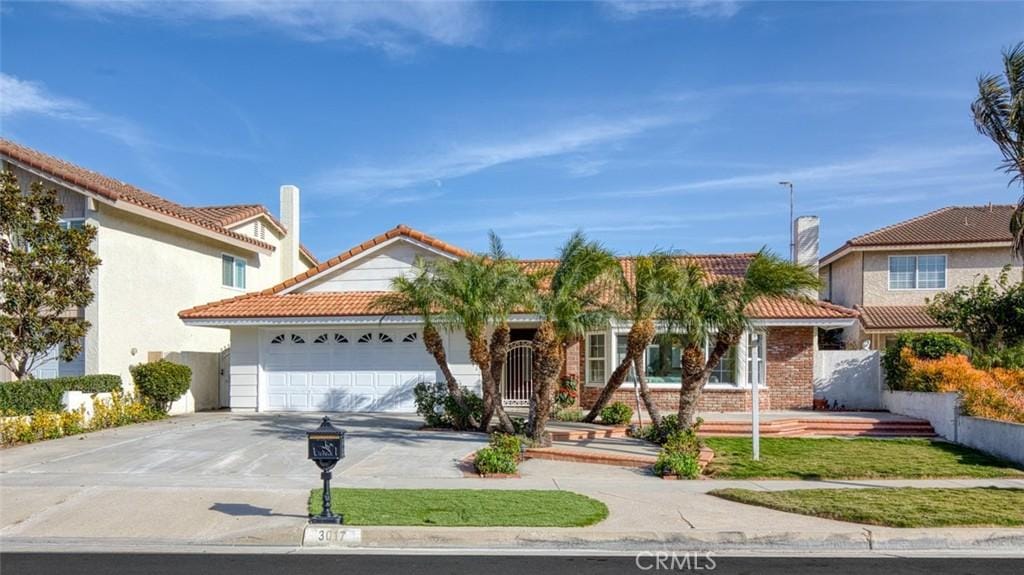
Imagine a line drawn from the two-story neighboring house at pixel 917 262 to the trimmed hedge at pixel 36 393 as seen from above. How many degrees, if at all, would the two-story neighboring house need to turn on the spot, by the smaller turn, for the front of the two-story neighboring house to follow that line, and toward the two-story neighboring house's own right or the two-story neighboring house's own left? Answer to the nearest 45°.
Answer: approximately 45° to the two-story neighboring house's own right

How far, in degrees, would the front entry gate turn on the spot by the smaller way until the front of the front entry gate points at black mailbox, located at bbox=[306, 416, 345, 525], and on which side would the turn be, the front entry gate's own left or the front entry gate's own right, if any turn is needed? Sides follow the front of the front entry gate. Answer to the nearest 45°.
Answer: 0° — it already faces it

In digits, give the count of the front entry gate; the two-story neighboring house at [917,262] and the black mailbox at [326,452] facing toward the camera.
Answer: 3

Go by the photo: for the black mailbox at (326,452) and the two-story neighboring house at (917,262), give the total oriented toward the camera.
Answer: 2

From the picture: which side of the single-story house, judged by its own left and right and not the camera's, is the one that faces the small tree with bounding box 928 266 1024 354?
left

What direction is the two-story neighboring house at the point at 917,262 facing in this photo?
toward the camera

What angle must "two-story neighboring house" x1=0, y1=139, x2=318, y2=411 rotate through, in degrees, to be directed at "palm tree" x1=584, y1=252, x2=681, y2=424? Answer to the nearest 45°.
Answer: approximately 90° to its left

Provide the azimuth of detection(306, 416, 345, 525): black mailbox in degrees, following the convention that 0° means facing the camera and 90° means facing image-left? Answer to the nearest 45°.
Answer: approximately 0°

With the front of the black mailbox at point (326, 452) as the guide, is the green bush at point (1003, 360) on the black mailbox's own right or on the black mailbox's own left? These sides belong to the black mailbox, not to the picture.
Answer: on the black mailbox's own left

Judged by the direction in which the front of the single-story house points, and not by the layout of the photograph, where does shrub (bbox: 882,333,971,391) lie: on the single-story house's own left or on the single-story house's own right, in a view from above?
on the single-story house's own left

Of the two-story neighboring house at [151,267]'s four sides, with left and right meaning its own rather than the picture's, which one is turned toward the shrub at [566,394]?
left

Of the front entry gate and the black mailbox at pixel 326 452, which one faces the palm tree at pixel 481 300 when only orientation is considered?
the front entry gate
